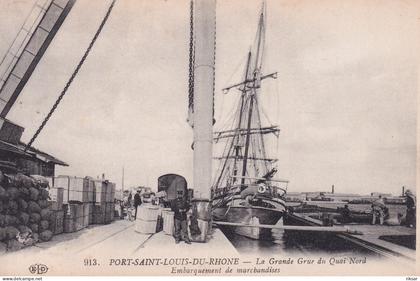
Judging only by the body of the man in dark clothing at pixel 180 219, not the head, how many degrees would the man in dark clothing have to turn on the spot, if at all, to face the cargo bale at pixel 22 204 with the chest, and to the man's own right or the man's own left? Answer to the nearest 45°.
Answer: approximately 90° to the man's own right

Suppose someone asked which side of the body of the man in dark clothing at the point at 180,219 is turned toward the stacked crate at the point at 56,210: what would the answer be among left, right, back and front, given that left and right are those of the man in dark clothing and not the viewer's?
right

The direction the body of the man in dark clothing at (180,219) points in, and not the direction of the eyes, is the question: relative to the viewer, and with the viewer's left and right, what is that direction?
facing the viewer

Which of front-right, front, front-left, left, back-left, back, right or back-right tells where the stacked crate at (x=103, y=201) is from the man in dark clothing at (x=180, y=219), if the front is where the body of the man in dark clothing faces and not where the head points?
back-right

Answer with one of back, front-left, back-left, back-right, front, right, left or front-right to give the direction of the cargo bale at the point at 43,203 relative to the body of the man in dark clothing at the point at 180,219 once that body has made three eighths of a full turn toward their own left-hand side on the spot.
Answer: back-left

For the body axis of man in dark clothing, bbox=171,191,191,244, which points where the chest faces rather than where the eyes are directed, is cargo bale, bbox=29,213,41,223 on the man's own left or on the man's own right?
on the man's own right

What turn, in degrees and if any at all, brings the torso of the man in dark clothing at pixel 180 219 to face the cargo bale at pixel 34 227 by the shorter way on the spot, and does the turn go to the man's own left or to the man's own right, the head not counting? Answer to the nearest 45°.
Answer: approximately 90° to the man's own right

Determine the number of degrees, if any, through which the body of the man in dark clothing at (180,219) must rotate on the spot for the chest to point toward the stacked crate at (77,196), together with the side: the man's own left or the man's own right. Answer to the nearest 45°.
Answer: approximately 135° to the man's own right

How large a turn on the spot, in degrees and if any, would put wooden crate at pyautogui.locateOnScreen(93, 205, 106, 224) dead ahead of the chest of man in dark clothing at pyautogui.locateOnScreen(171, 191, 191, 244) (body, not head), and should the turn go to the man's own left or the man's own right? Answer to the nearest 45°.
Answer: approximately 135° to the man's own right

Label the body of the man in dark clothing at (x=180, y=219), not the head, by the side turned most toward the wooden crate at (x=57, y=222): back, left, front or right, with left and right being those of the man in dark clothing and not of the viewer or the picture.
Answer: right
